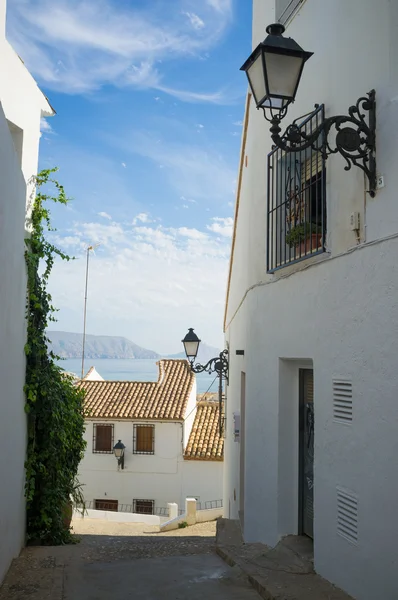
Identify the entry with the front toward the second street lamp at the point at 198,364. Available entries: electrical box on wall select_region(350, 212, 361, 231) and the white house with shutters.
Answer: the white house with shutters

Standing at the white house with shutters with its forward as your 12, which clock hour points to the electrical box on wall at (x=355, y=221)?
The electrical box on wall is roughly at 12 o'clock from the white house with shutters.

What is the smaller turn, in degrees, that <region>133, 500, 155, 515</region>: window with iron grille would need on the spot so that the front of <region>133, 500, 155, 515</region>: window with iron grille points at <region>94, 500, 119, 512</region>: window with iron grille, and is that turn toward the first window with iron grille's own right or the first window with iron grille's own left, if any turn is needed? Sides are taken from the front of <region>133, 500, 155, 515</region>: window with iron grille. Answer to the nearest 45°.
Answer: approximately 90° to the first window with iron grille's own right

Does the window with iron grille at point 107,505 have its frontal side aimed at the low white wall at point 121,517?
yes

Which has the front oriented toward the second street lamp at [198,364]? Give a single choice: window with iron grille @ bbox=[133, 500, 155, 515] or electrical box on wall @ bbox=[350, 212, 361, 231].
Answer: the window with iron grille

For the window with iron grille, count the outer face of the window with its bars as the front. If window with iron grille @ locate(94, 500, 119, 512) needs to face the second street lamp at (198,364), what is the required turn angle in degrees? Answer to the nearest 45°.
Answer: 0° — it already faces it

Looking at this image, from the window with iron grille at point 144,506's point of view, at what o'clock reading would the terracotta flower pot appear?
The terracotta flower pot is roughly at 12 o'clock from the window with iron grille.

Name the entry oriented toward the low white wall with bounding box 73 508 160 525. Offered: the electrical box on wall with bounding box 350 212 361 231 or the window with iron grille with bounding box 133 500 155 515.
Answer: the window with iron grille

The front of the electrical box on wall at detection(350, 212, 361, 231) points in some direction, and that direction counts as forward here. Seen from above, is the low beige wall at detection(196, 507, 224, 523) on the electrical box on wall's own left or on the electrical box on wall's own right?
on the electrical box on wall's own right

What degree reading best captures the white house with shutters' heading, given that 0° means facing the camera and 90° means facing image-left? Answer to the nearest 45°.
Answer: approximately 0°
